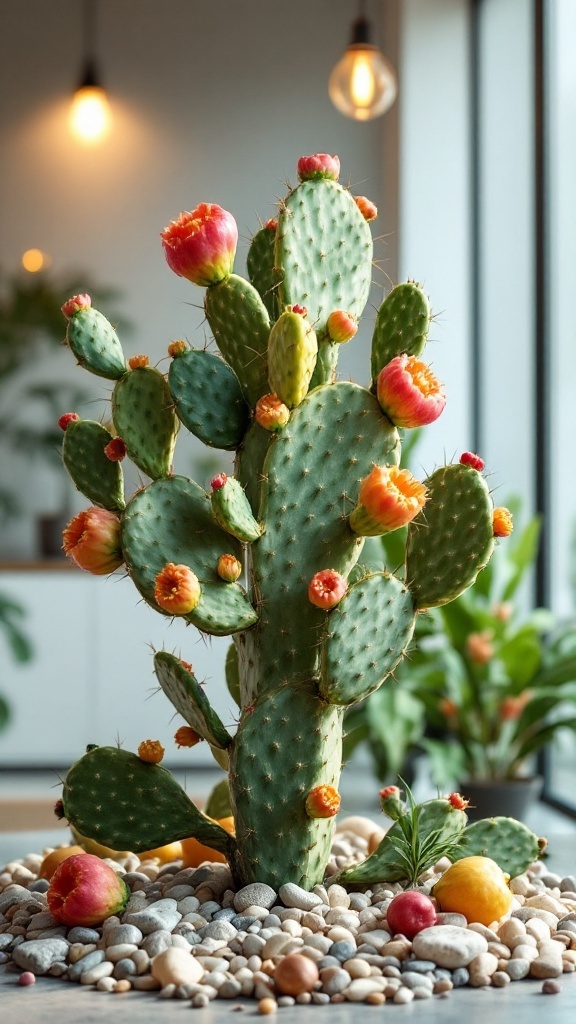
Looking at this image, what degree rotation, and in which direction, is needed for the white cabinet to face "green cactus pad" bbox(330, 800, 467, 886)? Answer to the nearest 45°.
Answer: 0° — it already faces it

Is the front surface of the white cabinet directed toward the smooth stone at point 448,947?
yes

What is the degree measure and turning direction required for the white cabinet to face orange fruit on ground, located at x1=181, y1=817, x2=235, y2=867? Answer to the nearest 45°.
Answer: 0° — it already faces it

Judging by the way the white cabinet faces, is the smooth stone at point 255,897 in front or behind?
in front

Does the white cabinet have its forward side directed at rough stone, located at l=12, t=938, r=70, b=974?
yes

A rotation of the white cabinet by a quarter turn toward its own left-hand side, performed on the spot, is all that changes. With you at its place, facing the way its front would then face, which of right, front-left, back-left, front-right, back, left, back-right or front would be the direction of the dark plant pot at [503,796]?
front-right

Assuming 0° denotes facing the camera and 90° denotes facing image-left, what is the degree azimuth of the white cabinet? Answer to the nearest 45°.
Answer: approximately 0°

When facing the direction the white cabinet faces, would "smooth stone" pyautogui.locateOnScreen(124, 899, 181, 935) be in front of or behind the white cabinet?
in front

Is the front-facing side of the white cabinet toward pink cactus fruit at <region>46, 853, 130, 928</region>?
yes
